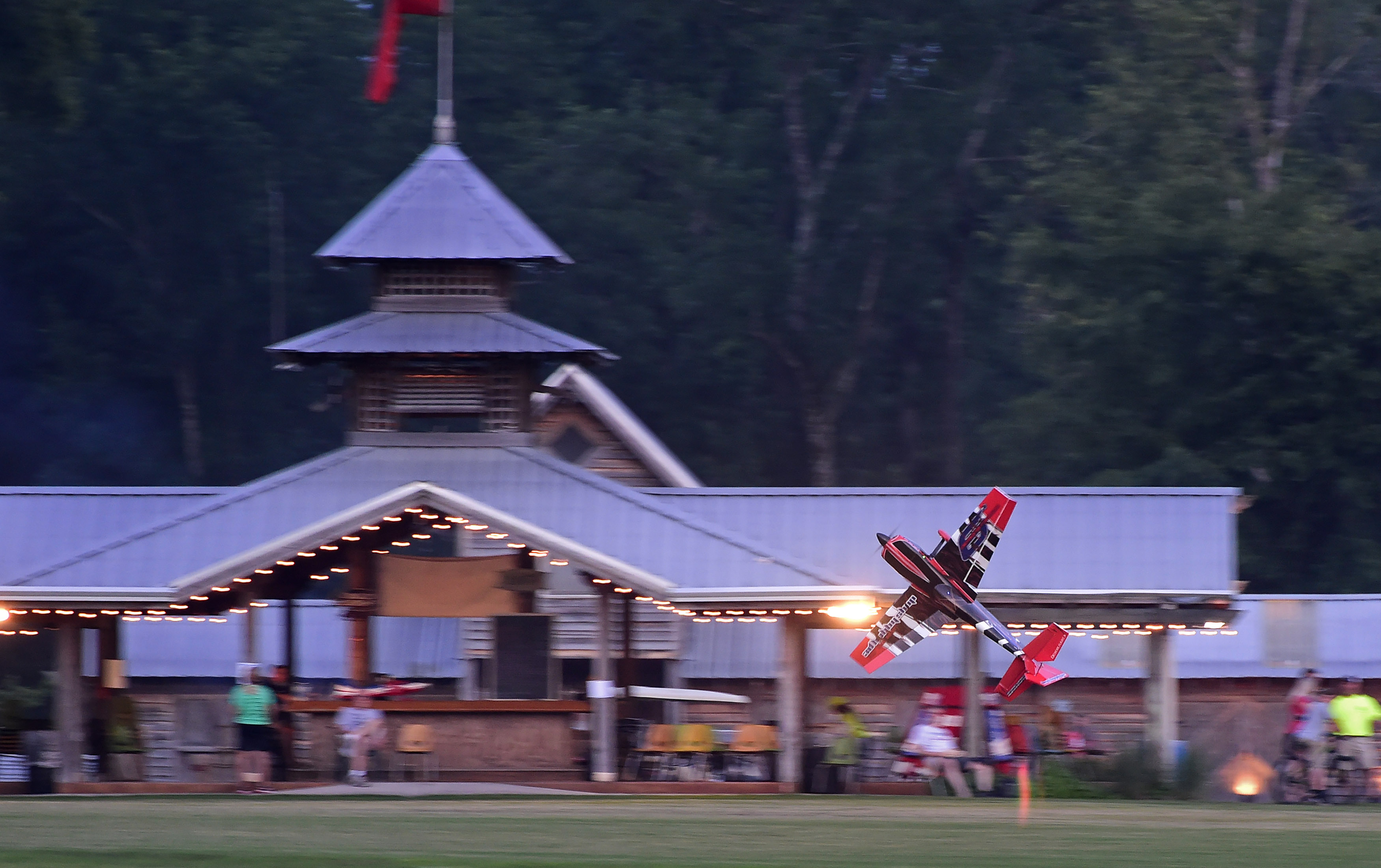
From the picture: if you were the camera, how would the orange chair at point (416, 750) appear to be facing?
facing the viewer

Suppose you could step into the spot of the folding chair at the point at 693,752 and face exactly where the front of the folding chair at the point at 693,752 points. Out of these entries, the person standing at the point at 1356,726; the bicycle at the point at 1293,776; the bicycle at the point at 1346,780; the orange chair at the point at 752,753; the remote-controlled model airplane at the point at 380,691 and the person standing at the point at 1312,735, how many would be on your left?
5

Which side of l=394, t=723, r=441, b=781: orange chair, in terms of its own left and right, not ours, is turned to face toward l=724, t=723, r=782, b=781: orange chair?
left

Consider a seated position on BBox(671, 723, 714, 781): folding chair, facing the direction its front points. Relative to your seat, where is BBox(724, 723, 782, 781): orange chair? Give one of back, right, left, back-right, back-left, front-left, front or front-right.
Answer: left

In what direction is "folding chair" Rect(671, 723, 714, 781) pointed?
toward the camera

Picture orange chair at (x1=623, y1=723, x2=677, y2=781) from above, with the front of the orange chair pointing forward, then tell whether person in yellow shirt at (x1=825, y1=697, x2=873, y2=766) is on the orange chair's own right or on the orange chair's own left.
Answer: on the orange chair's own left

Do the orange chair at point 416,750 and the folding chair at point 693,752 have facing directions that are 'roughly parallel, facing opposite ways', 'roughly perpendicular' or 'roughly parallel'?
roughly parallel

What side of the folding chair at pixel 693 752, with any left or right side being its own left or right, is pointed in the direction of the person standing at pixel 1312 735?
left

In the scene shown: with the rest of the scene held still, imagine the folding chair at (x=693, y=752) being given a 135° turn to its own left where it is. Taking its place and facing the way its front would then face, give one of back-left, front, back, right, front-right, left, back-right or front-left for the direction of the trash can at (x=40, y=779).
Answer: back-left

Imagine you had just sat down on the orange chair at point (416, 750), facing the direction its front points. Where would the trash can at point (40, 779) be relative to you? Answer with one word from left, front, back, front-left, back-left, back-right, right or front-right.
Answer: right

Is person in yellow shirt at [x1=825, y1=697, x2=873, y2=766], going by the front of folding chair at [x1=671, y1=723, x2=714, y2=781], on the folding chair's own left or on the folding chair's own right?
on the folding chair's own left

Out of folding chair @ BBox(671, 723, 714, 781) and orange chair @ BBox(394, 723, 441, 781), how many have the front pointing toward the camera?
2

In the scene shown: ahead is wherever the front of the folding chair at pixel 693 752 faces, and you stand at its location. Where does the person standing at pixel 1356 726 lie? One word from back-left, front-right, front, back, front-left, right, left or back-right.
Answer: left

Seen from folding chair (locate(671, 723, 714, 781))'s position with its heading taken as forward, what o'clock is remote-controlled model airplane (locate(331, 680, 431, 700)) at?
The remote-controlled model airplane is roughly at 3 o'clock from the folding chair.

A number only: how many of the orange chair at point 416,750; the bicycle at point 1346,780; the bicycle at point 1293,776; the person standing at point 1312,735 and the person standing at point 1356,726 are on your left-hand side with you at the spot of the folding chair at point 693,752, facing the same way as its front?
4
